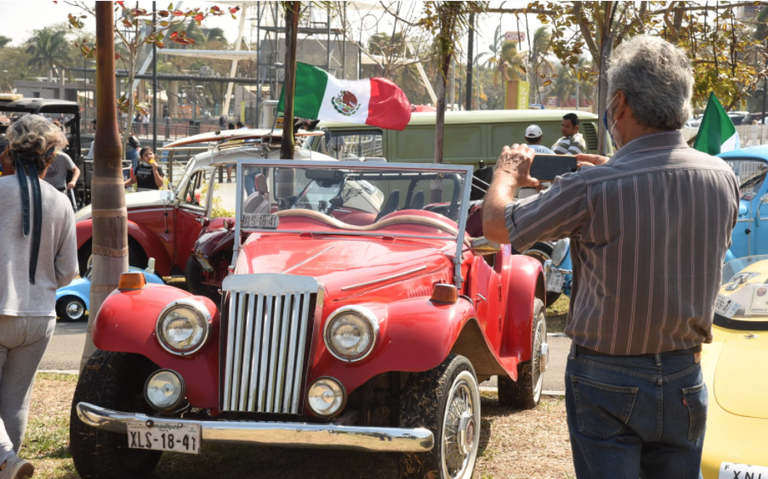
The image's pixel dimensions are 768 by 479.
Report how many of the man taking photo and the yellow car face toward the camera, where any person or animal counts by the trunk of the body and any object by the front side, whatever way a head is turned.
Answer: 1

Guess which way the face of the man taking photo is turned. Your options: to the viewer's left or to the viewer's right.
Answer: to the viewer's left

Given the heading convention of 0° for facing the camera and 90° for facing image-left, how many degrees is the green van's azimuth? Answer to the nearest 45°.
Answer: approximately 90°

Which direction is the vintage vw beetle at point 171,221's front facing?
to the viewer's left

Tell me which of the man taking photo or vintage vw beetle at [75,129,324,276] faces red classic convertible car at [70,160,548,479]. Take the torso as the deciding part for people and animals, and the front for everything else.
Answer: the man taking photo

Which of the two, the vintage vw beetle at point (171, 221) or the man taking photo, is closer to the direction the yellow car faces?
the man taking photo

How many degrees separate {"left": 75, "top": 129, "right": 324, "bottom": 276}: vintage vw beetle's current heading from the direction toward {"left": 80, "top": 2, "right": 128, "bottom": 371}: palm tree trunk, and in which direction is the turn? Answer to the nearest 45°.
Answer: approximately 90° to its left

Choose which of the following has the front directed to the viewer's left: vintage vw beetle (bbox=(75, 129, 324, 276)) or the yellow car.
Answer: the vintage vw beetle

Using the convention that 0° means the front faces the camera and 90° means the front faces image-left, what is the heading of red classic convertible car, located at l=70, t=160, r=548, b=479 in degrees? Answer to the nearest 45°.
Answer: approximately 45°

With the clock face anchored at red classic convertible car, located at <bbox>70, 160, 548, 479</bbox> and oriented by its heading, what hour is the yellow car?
The yellow car is roughly at 8 o'clock from the red classic convertible car.

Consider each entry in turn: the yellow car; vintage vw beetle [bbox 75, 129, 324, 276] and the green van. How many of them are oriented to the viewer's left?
2

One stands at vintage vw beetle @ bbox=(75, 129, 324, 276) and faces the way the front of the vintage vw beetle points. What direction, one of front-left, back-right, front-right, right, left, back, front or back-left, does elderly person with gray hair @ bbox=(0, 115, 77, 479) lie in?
left

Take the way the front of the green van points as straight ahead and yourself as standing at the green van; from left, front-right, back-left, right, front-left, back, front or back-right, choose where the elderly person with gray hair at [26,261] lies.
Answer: left

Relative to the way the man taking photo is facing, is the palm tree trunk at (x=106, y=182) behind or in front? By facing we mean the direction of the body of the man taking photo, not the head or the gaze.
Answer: in front
